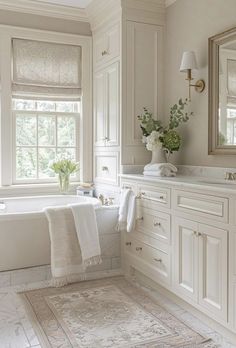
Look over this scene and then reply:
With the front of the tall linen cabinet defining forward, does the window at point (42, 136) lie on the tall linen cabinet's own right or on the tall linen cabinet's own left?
on the tall linen cabinet's own right

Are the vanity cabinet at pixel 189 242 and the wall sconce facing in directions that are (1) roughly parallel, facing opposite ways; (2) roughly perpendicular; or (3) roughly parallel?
roughly parallel

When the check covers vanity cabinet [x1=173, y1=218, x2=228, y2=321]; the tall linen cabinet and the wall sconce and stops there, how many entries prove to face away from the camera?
0

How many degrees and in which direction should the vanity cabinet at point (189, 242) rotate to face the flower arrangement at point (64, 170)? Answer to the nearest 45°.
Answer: approximately 90° to its right

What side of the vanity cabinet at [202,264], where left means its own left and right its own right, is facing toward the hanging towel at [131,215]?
right

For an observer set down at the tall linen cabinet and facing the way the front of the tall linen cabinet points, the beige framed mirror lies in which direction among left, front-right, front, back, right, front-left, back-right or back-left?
left

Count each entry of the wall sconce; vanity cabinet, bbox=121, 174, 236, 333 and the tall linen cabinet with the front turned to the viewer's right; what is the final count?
0

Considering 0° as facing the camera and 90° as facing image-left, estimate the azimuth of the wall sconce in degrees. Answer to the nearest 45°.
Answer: approximately 45°

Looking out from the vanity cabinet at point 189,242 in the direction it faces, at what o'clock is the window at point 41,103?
The window is roughly at 3 o'clock from the vanity cabinet.

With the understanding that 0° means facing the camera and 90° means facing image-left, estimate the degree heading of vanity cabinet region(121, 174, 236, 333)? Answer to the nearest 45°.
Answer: approximately 45°

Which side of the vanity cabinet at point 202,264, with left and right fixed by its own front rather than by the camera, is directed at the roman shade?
right
